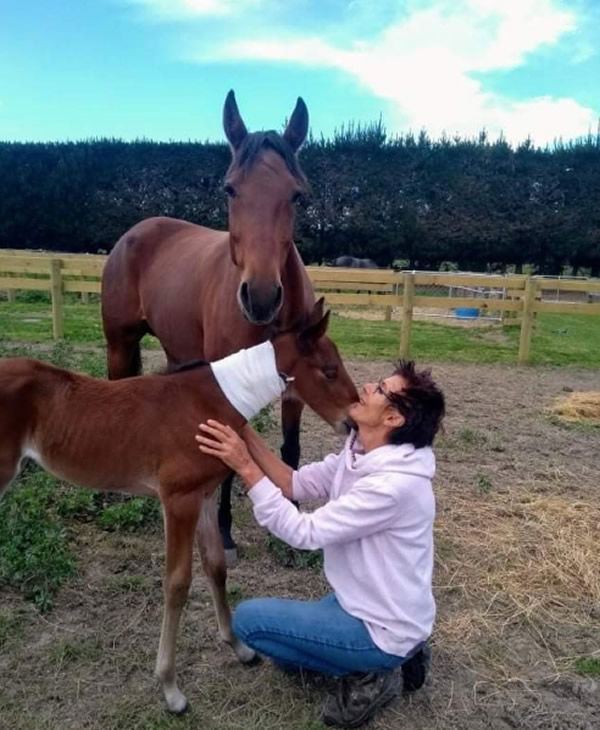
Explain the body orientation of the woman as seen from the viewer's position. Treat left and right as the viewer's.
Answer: facing to the left of the viewer

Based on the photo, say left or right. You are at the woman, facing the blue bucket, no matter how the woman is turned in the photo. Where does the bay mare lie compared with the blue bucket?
left

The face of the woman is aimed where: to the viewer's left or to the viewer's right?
to the viewer's left

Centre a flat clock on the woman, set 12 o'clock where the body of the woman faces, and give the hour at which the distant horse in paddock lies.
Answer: The distant horse in paddock is roughly at 3 o'clock from the woman.

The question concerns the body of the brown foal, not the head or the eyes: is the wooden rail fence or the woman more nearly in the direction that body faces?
the woman

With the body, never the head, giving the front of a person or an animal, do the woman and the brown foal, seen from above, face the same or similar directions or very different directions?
very different directions

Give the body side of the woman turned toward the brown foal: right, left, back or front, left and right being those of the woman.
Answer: front

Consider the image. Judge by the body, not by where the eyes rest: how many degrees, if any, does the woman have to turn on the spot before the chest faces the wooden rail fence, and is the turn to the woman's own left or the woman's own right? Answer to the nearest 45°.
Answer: approximately 90° to the woman's own right

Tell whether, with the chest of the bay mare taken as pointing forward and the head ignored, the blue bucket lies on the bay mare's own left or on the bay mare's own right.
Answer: on the bay mare's own left

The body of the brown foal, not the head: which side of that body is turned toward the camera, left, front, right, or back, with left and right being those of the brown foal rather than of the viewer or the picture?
right

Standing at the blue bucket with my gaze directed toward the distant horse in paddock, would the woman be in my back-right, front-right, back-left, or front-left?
back-left

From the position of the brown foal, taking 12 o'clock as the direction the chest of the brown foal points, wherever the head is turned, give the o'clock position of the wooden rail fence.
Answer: The wooden rail fence is roughly at 10 o'clock from the brown foal.

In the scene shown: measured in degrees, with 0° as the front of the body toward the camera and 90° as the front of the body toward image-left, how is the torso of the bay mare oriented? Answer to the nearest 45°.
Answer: approximately 315°

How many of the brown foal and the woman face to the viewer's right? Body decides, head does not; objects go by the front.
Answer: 1

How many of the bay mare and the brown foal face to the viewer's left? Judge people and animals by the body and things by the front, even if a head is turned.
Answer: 0
